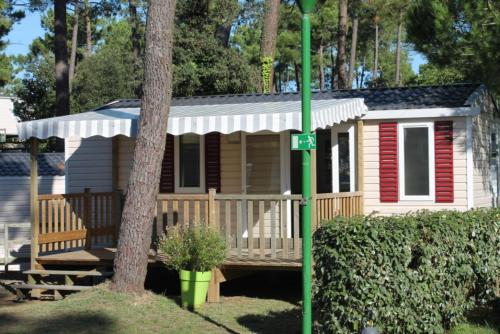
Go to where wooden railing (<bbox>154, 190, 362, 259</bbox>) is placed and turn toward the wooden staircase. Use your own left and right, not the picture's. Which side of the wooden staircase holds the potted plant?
left

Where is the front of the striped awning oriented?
toward the camera

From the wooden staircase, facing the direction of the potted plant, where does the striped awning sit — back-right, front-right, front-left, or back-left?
front-left

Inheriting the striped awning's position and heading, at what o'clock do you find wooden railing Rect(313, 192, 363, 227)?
The wooden railing is roughly at 9 o'clock from the striped awning.

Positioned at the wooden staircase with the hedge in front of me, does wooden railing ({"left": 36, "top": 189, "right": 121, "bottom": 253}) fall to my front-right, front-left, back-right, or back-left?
back-left

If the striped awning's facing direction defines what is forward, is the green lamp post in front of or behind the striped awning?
in front

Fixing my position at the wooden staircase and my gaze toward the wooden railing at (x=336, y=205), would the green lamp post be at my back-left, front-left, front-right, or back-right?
front-right

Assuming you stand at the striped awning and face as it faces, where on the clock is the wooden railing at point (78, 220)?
The wooden railing is roughly at 4 o'clock from the striped awning.
